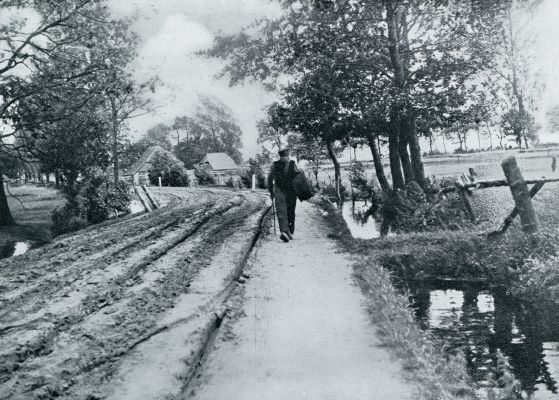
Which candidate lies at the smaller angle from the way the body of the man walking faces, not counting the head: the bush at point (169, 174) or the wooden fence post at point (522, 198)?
the bush

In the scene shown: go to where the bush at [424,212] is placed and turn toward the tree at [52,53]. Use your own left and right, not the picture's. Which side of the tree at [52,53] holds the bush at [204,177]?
right

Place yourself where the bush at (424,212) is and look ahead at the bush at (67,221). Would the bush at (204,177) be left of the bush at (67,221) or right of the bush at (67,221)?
right

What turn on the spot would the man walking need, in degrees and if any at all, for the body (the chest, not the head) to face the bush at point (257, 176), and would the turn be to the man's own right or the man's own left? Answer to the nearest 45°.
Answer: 0° — they already face it
